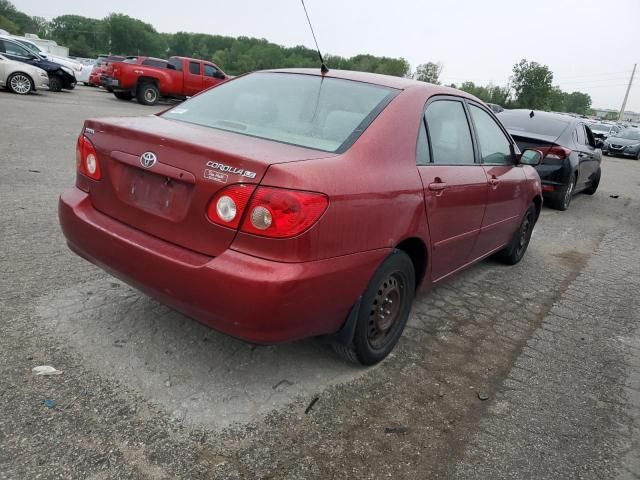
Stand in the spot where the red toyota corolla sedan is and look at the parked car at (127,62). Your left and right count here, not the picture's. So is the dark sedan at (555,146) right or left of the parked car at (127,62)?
right

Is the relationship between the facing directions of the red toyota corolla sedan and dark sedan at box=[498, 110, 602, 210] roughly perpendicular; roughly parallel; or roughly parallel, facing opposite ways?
roughly parallel

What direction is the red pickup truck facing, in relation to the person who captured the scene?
facing away from the viewer and to the right of the viewer

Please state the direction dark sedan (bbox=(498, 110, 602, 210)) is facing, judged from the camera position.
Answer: facing away from the viewer and to the right of the viewer

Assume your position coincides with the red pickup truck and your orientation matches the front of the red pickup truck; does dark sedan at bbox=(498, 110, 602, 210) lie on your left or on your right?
on your right

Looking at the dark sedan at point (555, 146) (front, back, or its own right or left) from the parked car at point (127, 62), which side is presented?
left

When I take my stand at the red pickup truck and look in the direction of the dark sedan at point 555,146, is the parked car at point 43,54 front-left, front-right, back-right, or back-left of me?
back-right

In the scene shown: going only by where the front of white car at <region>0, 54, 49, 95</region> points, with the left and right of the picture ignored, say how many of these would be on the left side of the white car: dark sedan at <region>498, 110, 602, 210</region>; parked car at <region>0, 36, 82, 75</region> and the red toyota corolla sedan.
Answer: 1

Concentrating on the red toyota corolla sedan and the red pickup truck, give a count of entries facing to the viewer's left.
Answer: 0

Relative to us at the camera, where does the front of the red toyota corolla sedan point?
facing away from the viewer and to the right of the viewer

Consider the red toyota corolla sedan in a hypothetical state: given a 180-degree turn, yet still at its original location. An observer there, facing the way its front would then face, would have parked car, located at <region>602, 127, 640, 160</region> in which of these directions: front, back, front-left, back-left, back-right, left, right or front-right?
back

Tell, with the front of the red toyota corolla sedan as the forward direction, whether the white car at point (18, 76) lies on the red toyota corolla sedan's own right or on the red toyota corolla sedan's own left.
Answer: on the red toyota corolla sedan's own left
